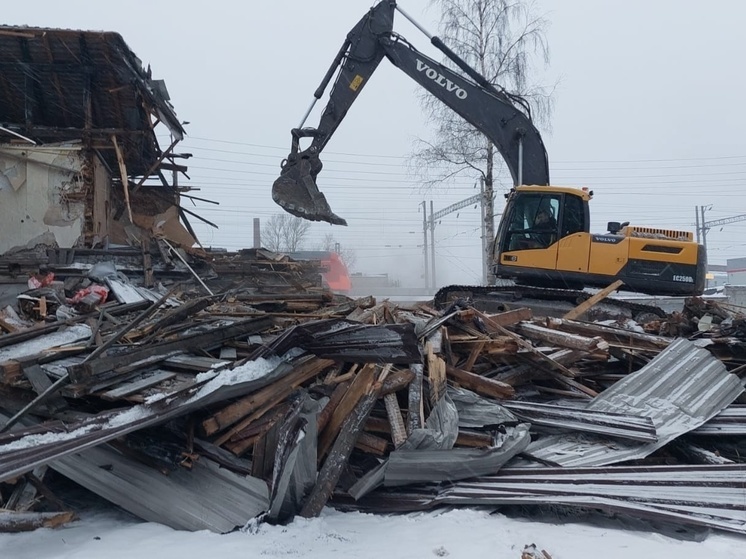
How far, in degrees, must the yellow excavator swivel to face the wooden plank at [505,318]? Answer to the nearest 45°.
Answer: approximately 90° to its left

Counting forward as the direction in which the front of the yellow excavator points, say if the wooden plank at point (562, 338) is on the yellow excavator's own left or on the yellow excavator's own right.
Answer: on the yellow excavator's own left

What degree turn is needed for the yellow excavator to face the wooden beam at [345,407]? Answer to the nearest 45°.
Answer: approximately 90° to its left

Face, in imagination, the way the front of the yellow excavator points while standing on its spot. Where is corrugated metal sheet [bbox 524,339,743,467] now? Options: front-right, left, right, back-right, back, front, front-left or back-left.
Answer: left

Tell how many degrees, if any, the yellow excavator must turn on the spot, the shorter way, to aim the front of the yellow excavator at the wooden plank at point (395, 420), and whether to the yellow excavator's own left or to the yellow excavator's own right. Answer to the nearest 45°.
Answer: approximately 90° to the yellow excavator's own left

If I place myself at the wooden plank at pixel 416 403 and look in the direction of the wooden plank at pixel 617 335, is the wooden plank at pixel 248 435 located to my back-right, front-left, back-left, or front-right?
back-left

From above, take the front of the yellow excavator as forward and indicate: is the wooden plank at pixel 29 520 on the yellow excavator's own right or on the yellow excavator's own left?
on the yellow excavator's own left

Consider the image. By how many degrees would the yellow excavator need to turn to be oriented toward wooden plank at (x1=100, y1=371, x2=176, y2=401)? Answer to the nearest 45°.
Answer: approximately 45° to its left

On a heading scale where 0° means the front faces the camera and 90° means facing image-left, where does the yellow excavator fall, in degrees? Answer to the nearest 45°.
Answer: approximately 90°

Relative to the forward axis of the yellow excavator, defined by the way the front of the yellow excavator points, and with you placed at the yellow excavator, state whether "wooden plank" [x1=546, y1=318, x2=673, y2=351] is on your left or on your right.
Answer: on your left

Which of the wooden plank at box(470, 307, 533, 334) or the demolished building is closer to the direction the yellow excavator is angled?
the demolished building

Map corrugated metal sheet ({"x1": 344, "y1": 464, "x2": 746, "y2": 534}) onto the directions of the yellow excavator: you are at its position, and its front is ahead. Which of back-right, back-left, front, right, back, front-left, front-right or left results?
left

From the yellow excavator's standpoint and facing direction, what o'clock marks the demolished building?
The demolished building is roughly at 12 o'clock from the yellow excavator.

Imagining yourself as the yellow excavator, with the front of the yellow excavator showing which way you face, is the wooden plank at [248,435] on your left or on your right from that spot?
on your left

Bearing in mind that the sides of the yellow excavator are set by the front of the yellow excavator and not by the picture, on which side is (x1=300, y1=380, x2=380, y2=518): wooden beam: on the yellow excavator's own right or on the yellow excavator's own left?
on the yellow excavator's own left
